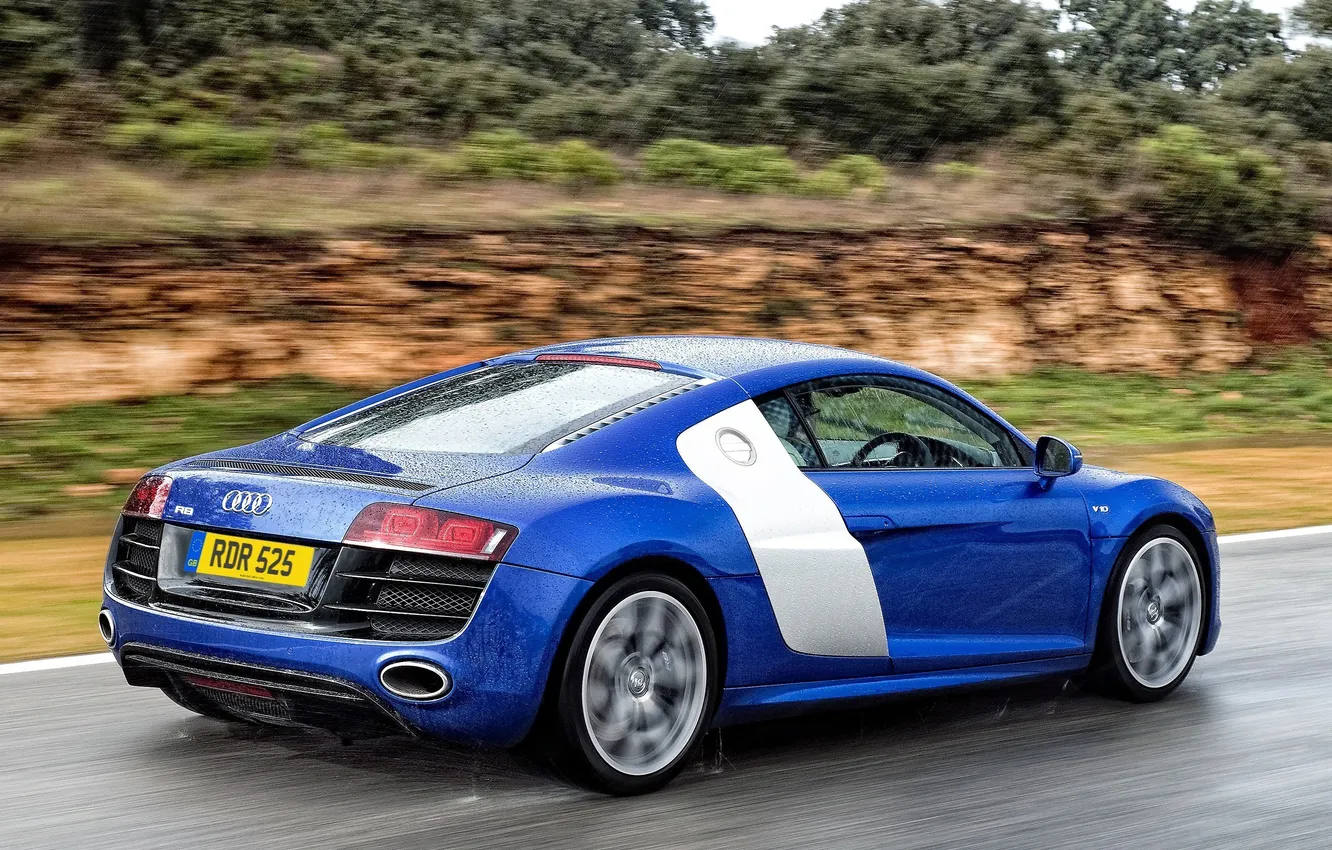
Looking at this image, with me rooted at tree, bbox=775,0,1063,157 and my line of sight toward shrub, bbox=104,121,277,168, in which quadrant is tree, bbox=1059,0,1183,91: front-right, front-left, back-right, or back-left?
back-right

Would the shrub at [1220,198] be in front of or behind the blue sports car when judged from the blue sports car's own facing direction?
in front

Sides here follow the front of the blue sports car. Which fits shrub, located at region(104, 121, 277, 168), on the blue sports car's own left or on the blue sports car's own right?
on the blue sports car's own left

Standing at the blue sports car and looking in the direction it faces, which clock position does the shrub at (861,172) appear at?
The shrub is roughly at 11 o'clock from the blue sports car.

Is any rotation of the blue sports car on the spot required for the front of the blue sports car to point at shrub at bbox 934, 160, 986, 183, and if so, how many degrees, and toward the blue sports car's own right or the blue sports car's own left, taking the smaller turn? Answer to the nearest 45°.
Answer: approximately 45° to the blue sports car's own left

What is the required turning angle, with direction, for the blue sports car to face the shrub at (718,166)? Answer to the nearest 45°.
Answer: approximately 45° to its left

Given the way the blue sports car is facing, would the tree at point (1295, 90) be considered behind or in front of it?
in front

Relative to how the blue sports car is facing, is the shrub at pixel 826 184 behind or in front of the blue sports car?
in front

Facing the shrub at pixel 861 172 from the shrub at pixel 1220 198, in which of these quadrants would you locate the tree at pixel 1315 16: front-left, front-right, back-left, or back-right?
back-right

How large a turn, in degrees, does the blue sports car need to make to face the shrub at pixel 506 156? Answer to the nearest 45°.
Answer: approximately 45° to its left

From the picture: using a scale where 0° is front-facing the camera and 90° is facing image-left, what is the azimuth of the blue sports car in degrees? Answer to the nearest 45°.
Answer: approximately 225°

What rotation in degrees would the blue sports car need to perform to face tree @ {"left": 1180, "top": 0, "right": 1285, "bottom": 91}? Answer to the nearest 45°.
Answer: approximately 45° to its left
